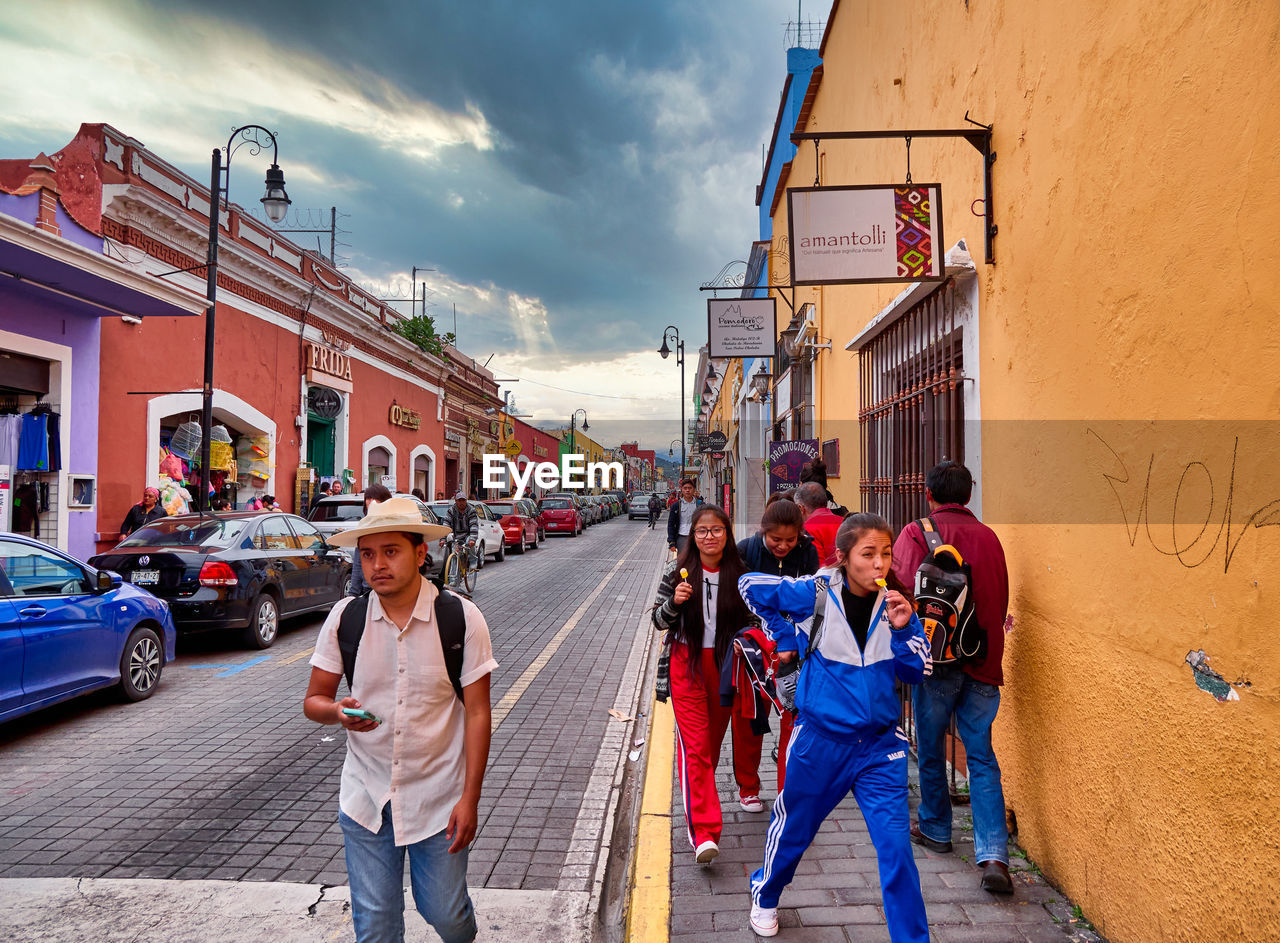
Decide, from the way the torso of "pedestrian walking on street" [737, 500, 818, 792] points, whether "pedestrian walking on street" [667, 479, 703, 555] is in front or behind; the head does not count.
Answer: behind

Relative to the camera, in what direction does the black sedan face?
facing away from the viewer and to the right of the viewer

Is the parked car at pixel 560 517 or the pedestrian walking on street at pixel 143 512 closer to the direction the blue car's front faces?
the parked car

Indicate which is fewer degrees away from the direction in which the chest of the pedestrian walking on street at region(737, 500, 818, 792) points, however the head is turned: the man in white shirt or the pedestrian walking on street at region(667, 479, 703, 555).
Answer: the man in white shirt

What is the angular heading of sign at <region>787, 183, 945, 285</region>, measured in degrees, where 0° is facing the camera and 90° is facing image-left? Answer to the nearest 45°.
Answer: approximately 0°

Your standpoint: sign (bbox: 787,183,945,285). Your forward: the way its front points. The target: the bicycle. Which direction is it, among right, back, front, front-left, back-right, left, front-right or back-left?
back-right

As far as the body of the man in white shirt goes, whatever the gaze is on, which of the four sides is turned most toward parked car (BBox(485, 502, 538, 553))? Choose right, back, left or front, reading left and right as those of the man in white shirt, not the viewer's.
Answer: back

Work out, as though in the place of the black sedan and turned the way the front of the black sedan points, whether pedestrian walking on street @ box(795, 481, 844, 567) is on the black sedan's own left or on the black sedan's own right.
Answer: on the black sedan's own right

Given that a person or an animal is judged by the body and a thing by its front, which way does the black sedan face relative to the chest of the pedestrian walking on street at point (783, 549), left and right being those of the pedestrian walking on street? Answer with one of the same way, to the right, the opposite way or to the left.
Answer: the opposite way
